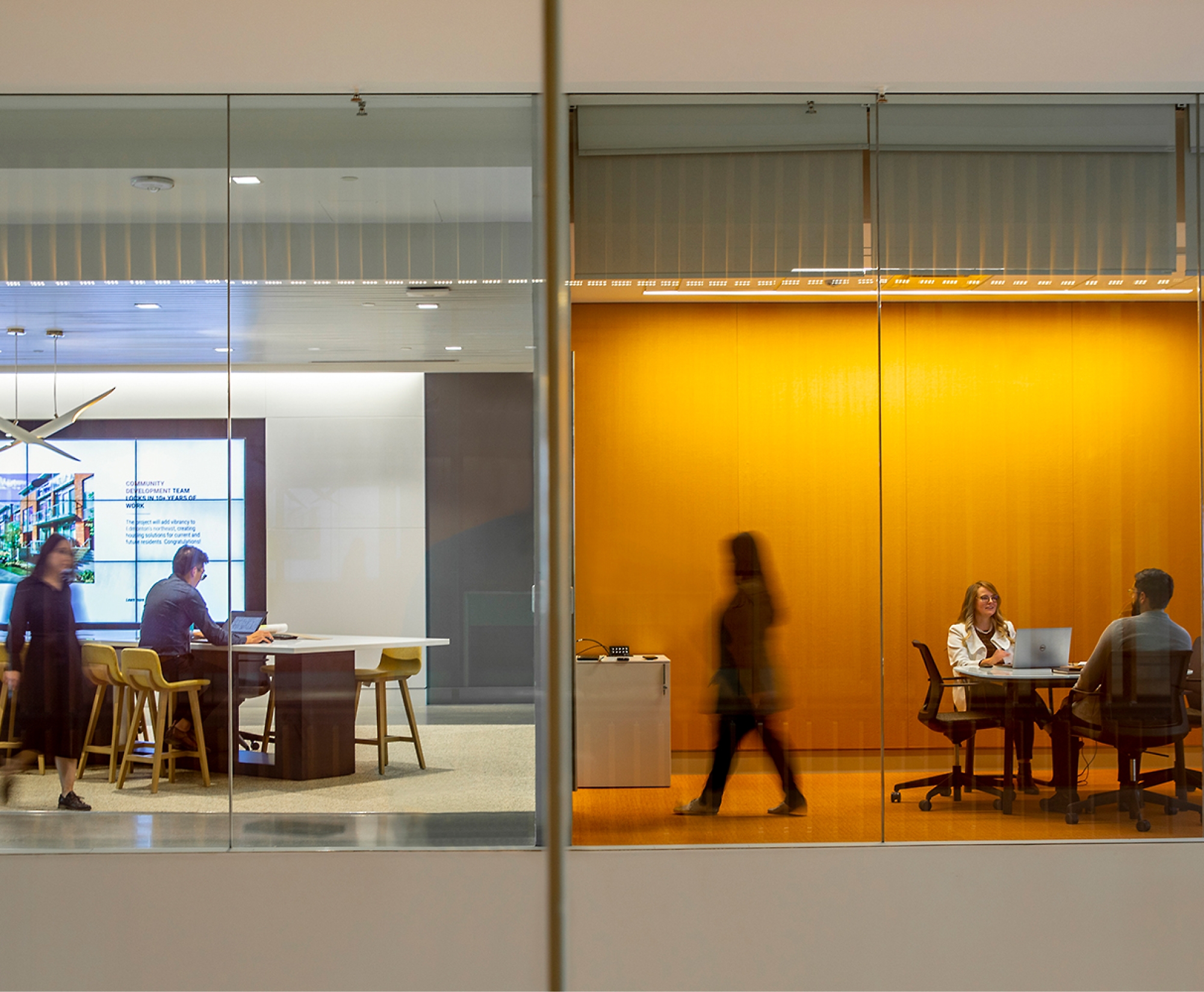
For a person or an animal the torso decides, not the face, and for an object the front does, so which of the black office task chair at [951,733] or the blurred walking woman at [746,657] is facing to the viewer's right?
the black office task chair

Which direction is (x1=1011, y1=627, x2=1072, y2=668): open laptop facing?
away from the camera

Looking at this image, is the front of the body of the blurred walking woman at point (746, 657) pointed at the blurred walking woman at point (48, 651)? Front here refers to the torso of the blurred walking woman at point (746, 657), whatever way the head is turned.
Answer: yes

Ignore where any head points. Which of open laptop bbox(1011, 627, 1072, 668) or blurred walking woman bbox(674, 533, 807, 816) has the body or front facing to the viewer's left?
the blurred walking woman

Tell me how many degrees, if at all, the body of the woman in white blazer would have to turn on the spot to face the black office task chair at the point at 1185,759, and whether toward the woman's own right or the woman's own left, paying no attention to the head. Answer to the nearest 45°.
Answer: approximately 45° to the woman's own left

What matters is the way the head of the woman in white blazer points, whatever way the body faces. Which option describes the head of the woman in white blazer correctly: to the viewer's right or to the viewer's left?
to the viewer's right

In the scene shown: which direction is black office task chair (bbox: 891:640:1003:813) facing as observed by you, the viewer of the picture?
facing to the right of the viewer

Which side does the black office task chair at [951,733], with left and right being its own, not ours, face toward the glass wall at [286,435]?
back

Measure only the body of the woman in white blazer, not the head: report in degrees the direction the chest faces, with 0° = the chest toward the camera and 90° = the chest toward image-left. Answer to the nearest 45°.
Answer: approximately 315°

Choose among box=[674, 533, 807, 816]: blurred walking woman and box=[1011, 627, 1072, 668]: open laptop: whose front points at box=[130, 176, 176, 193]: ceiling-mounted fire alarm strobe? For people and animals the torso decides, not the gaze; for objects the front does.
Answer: the blurred walking woman

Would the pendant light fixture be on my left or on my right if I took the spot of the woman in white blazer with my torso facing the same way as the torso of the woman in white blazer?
on my right

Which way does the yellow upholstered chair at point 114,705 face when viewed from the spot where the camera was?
facing away from the viewer and to the right of the viewer

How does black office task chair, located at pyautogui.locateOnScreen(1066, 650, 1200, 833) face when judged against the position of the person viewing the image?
facing away from the viewer and to the left of the viewer
